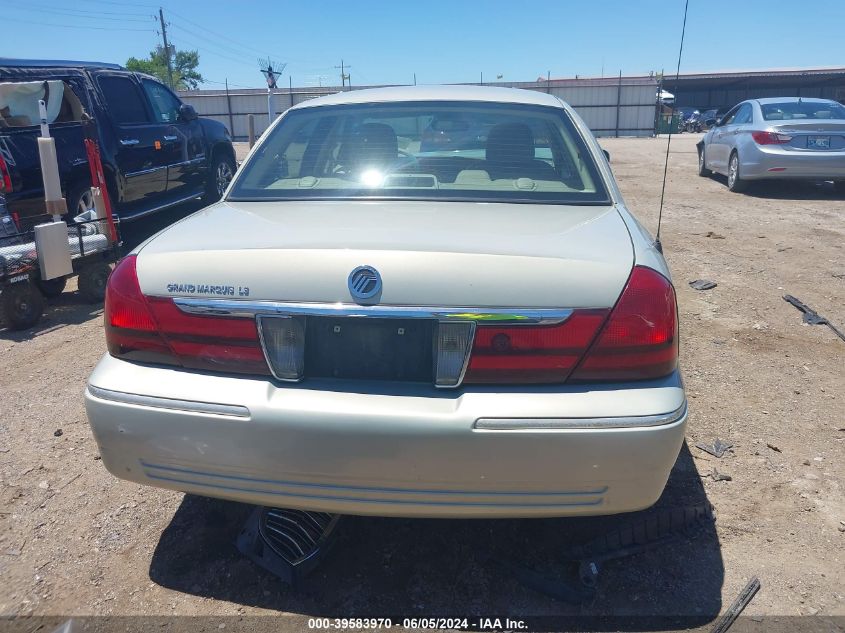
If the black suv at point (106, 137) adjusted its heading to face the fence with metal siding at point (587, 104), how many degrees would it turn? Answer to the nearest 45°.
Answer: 0° — it already faces it

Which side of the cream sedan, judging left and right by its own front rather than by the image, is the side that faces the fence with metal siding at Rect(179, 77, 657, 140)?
front

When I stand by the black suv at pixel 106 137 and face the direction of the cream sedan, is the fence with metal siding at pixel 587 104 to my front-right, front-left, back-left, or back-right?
back-left

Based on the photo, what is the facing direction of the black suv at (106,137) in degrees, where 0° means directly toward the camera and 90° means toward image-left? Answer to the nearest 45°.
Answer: approximately 225°

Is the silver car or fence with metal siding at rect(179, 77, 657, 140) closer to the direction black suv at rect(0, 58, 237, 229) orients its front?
the fence with metal siding

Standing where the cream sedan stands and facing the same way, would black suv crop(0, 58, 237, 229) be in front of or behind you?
in front

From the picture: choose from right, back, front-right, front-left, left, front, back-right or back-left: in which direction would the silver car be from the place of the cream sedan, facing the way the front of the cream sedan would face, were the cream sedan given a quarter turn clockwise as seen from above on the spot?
front-left

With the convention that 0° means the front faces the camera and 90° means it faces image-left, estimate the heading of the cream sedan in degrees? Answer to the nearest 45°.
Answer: approximately 180°

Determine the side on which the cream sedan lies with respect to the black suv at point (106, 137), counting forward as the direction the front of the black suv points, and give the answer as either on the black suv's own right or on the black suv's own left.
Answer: on the black suv's own right

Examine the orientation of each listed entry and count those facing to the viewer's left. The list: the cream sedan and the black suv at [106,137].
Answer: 0
